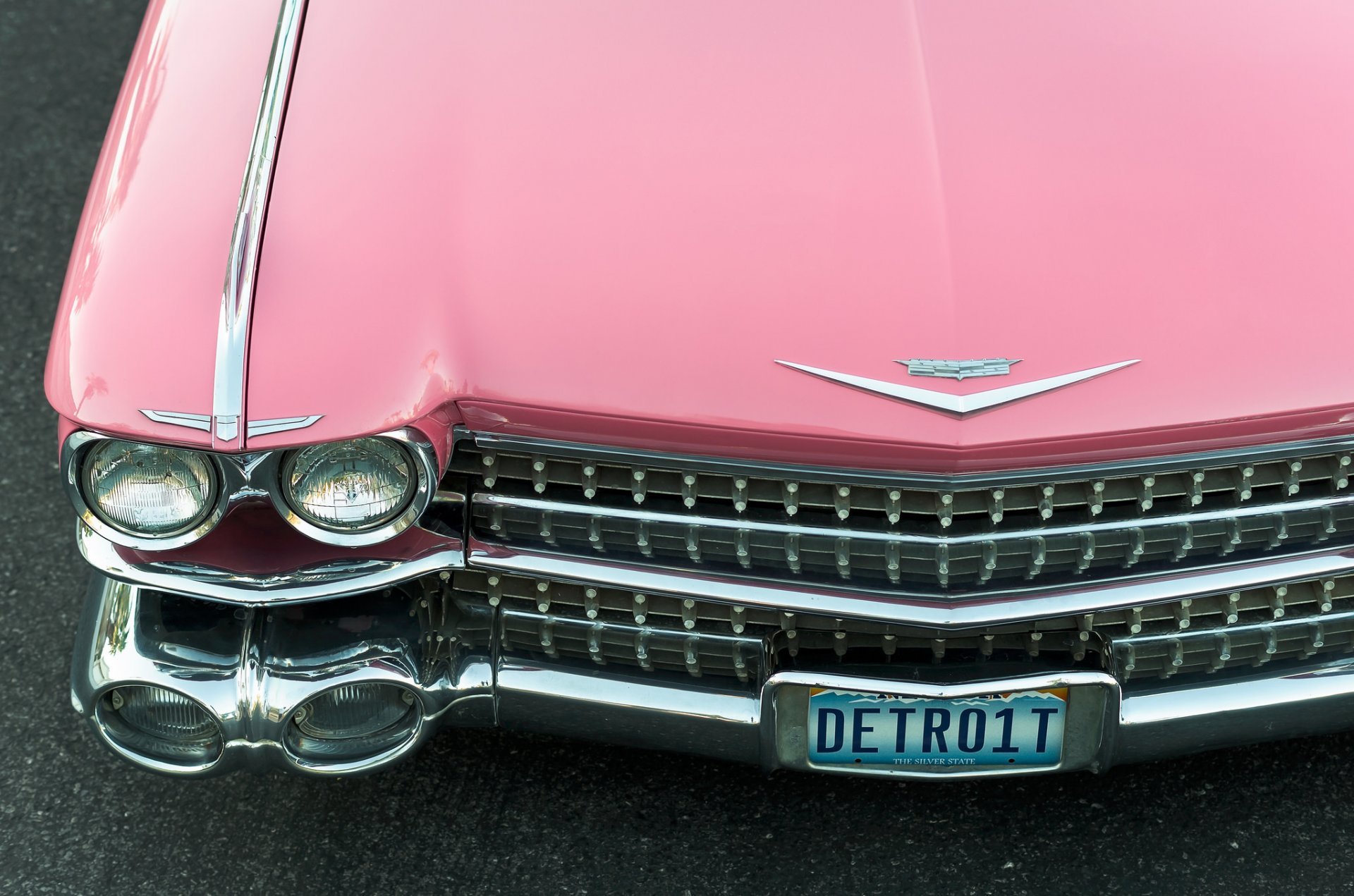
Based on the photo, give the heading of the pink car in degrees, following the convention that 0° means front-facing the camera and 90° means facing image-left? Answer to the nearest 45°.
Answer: approximately 0°
